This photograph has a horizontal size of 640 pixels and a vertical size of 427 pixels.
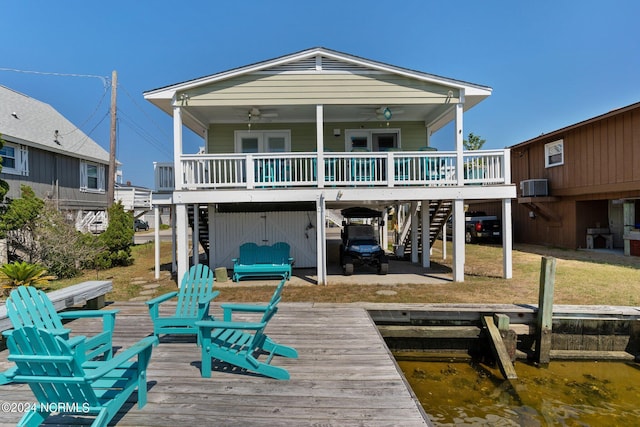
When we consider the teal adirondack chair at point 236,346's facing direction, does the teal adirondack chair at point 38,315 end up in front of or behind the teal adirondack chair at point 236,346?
in front

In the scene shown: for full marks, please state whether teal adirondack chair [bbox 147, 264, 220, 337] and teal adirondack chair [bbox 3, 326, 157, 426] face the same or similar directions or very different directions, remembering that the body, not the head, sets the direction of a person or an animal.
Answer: very different directions

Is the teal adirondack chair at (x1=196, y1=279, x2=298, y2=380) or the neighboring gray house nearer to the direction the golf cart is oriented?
the teal adirondack chair

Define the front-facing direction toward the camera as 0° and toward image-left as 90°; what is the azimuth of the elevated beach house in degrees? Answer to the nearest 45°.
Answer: approximately 0°

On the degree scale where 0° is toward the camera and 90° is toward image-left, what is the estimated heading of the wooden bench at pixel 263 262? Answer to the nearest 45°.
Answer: approximately 0°

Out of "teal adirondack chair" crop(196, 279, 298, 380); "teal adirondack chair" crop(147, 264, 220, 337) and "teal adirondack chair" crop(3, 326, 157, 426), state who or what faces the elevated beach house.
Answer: "teal adirondack chair" crop(3, 326, 157, 426)

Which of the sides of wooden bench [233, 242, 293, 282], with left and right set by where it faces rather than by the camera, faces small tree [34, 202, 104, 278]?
right

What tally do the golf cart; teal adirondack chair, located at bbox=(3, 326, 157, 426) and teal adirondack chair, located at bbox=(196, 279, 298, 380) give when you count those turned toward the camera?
1

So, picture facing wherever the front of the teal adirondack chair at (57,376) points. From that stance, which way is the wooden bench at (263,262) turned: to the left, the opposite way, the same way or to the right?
the opposite way

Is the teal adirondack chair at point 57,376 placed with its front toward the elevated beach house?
yes
